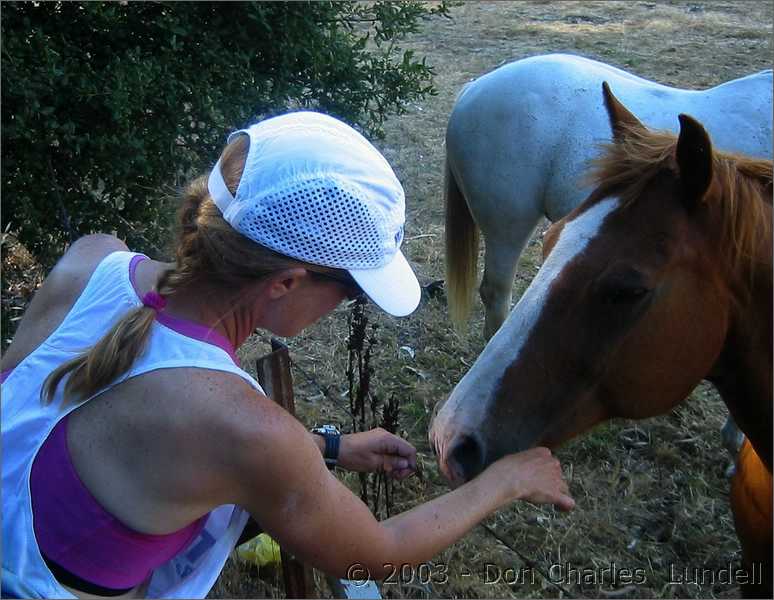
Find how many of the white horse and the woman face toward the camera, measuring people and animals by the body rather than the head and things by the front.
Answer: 0

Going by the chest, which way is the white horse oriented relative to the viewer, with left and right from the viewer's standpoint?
facing to the right of the viewer

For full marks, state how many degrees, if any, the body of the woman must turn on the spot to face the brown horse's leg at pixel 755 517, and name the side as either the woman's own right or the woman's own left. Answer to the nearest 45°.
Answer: approximately 45° to the woman's own right

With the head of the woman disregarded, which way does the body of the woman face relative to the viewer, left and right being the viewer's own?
facing away from the viewer and to the right of the viewer

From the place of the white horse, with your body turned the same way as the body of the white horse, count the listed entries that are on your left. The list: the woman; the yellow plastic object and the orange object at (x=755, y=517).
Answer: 0

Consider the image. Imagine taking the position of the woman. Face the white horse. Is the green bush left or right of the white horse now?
left

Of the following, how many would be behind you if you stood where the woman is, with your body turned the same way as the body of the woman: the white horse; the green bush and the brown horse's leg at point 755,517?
0

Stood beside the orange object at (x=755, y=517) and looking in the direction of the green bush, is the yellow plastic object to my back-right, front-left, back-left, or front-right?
front-left
